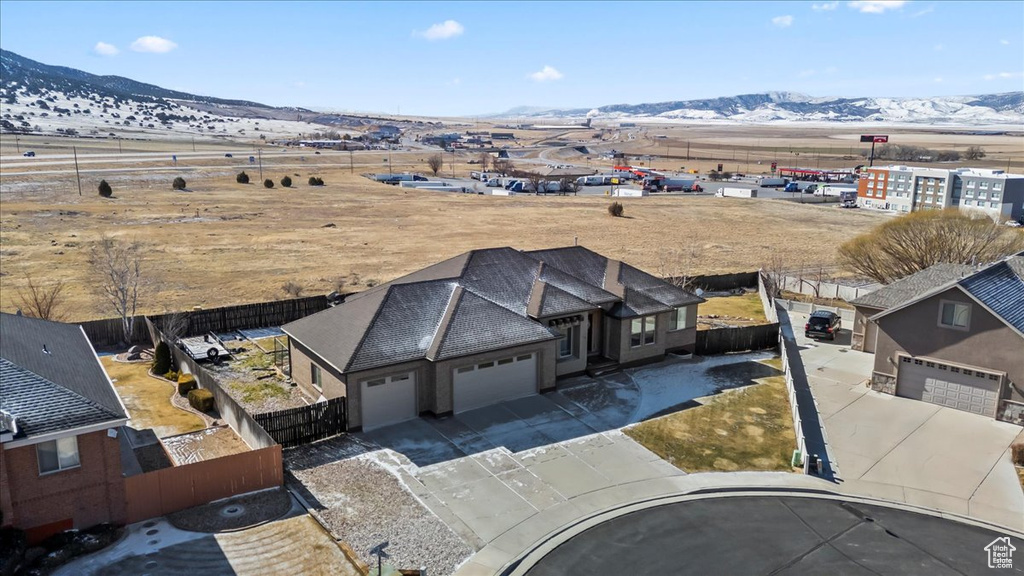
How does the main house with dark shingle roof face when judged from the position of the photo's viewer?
facing the viewer and to the right of the viewer

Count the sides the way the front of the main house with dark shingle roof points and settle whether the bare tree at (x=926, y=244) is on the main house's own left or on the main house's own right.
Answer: on the main house's own left

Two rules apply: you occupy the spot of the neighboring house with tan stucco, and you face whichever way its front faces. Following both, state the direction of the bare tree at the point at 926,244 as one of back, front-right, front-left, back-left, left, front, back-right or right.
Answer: back-right

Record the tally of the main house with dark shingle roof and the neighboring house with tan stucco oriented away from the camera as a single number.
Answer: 0

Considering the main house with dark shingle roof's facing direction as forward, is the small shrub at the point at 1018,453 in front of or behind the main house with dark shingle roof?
in front

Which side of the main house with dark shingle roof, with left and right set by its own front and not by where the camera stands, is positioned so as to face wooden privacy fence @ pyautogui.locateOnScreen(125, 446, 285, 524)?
right

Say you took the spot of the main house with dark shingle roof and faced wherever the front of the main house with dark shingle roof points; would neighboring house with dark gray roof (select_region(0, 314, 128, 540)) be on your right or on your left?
on your right

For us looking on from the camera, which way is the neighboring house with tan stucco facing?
facing the viewer and to the left of the viewer
